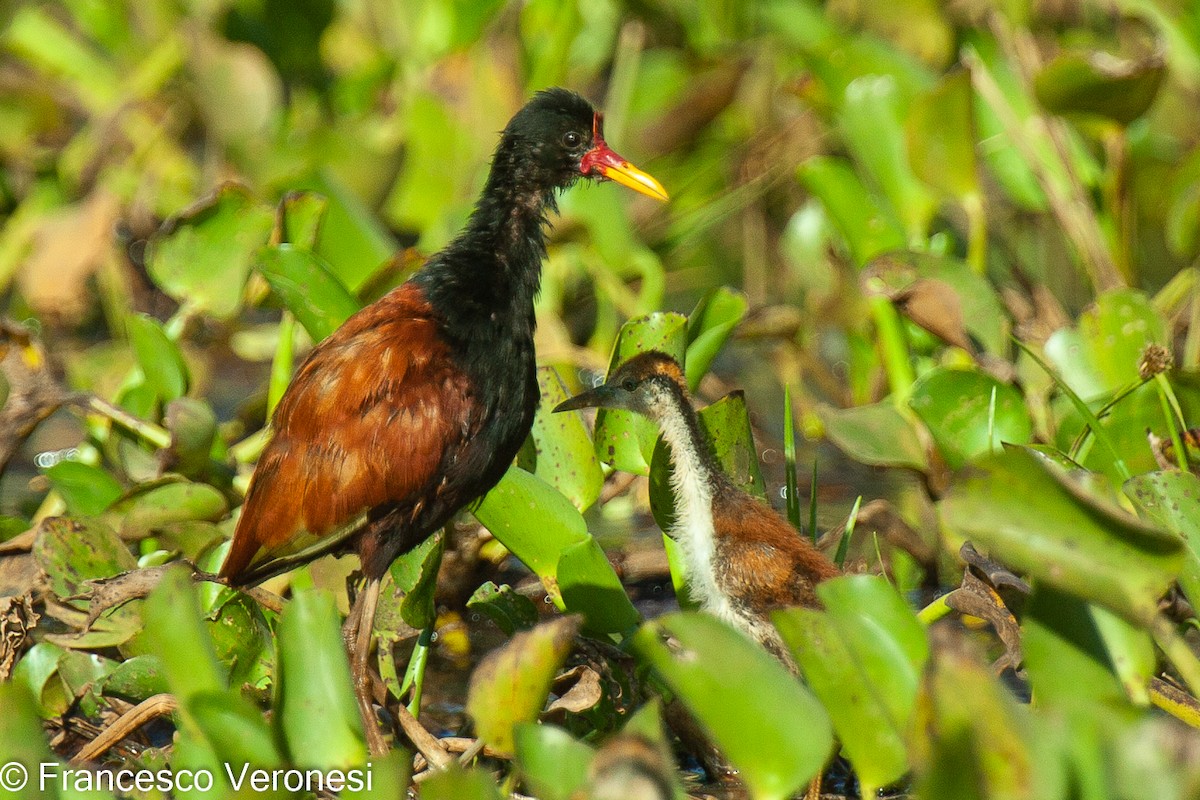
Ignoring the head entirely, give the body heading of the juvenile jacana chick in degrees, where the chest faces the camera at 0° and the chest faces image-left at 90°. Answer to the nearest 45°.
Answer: approximately 90°

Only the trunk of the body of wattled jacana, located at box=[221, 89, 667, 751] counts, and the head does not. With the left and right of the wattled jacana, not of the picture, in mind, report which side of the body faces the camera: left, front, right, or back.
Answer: right

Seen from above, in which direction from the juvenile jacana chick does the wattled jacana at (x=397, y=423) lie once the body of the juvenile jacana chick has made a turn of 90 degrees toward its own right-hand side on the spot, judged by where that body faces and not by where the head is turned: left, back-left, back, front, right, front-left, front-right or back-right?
left
